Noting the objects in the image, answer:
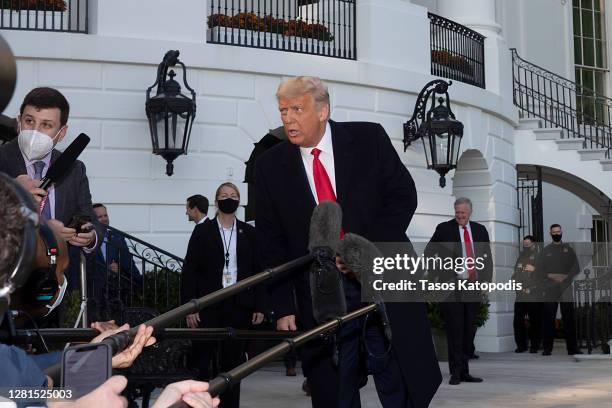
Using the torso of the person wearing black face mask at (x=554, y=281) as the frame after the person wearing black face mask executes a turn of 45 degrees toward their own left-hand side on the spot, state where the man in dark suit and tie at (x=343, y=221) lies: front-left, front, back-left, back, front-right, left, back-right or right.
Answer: front-right

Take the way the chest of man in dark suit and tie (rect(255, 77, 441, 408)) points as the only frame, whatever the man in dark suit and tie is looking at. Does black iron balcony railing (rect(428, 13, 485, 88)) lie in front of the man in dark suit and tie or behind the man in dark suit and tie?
behind

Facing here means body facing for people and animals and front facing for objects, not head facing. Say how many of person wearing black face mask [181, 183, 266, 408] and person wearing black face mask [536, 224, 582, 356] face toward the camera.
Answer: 2

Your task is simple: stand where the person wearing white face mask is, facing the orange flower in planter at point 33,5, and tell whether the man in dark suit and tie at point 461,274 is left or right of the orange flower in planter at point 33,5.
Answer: right

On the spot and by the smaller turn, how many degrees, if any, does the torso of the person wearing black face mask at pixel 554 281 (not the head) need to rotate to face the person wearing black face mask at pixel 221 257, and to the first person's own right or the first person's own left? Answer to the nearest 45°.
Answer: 0° — they already face them

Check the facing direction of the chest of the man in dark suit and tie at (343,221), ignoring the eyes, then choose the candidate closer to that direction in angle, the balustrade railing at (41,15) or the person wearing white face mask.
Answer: the person wearing white face mask

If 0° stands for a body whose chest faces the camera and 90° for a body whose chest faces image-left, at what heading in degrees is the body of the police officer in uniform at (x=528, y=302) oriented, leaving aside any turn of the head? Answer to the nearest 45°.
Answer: approximately 45°

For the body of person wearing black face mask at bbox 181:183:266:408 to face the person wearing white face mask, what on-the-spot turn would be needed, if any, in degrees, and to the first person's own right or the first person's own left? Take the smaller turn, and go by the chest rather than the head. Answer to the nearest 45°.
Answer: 0° — they already face them

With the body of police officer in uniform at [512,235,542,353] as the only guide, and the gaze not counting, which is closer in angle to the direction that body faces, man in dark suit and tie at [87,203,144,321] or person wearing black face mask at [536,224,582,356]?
the man in dark suit and tie

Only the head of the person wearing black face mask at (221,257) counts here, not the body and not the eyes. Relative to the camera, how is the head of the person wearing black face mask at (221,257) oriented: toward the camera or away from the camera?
toward the camera

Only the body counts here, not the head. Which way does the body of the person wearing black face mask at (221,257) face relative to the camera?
toward the camera

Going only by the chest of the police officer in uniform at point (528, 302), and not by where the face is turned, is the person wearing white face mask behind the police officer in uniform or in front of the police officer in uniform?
in front

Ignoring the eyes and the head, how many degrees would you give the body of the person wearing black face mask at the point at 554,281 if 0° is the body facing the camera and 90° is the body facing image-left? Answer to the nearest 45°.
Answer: approximately 0°

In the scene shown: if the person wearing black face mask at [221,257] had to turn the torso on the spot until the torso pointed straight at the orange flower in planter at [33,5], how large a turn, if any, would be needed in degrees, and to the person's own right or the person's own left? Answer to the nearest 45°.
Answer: approximately 135° to the person's own right
